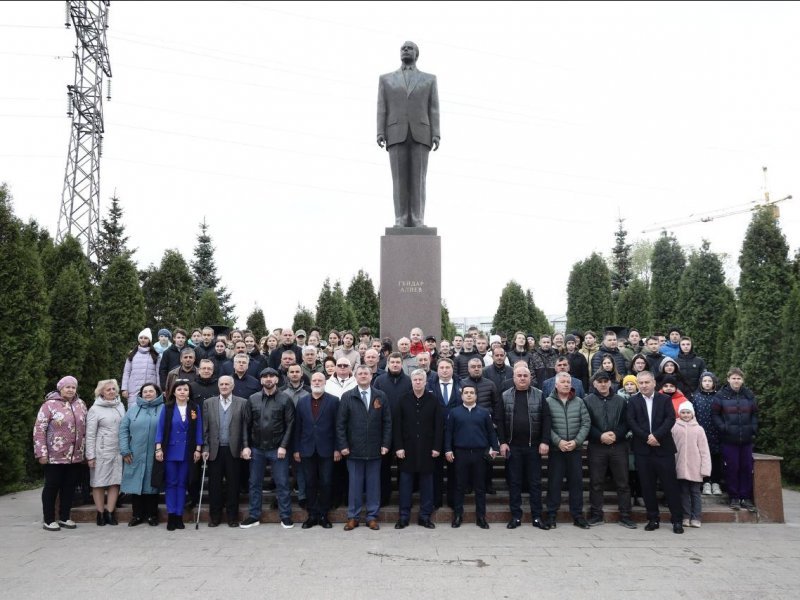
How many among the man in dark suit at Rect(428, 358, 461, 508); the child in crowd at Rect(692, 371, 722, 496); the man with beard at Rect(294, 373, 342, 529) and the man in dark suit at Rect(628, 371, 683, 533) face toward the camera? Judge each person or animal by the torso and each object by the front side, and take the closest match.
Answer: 4

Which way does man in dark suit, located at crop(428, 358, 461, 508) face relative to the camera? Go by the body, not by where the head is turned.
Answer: toward the camera

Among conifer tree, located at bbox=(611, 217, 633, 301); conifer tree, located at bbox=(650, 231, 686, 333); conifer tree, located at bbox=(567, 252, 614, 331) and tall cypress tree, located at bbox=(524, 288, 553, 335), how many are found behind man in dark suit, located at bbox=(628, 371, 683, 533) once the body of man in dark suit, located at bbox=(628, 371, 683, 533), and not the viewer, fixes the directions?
4

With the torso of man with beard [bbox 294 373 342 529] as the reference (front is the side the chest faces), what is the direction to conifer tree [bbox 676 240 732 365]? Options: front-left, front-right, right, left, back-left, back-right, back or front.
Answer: back-left

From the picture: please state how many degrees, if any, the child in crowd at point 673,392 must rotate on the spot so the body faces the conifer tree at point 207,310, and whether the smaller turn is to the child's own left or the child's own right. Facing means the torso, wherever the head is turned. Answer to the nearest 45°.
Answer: approximately 135° to the child's own right

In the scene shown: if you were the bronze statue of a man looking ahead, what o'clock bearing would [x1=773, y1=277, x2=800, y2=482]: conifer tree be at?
The conifer tree is roughly at 9 o'clock from the bronze statue of a man.

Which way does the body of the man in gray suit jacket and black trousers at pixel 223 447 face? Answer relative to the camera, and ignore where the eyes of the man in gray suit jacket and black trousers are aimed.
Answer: toward the camera

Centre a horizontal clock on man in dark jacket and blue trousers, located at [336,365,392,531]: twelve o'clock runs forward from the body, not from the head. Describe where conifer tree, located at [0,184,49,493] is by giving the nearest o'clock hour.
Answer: The conifer tree is roughly at 4 o'clock from the man in dark jacket and blue trousers.
